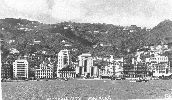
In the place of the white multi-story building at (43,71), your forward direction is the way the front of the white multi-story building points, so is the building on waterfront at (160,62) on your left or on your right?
on your left

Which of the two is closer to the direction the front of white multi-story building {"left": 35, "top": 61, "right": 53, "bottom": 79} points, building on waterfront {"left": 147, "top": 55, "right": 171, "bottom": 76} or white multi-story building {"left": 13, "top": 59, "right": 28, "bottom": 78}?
the white multi-story building

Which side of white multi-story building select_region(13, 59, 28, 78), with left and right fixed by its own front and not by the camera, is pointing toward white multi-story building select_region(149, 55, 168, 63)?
left

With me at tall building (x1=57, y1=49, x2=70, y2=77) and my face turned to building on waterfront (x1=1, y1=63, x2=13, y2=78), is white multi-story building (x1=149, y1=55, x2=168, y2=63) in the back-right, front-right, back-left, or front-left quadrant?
back-right

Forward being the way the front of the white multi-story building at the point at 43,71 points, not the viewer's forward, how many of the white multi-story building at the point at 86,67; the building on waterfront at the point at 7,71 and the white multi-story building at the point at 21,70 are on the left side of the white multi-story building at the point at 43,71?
1

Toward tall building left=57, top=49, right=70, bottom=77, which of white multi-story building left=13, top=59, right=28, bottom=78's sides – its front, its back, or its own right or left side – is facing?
left

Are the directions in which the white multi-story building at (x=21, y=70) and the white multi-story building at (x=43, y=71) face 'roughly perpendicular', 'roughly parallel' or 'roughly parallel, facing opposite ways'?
roughly parallel

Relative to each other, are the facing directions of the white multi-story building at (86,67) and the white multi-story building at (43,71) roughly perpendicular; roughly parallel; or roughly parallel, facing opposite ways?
roughly parallel

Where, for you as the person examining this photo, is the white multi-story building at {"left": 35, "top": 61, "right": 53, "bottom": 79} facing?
facing the viewer

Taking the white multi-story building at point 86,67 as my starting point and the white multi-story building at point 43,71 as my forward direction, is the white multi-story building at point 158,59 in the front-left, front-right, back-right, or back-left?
back-right

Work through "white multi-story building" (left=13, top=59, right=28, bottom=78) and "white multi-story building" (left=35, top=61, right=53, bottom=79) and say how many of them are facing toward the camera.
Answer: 2

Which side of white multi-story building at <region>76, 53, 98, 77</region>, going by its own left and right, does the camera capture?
front

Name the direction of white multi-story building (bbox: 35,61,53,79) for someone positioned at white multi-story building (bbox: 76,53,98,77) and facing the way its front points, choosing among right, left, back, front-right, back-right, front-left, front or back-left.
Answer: right

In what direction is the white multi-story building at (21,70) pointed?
toward the camera

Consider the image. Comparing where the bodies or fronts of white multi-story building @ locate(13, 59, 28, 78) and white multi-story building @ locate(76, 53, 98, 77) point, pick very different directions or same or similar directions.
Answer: same or similar directions

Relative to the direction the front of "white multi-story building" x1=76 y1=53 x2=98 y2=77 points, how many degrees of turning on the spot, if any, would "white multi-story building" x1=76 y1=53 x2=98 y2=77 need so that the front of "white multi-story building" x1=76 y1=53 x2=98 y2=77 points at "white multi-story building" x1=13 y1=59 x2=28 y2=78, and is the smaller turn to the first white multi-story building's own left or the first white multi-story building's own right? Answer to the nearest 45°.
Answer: approximately 90° to the first white multi-story building's own right
